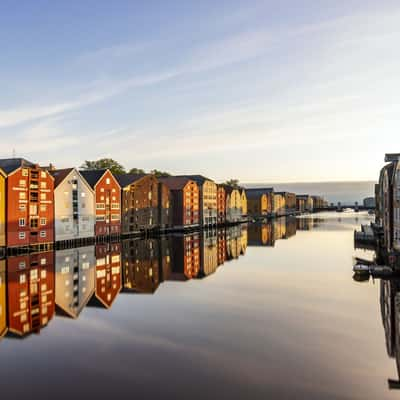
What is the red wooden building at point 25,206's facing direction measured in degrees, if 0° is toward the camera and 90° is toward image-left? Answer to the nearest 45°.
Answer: approximately 315°
